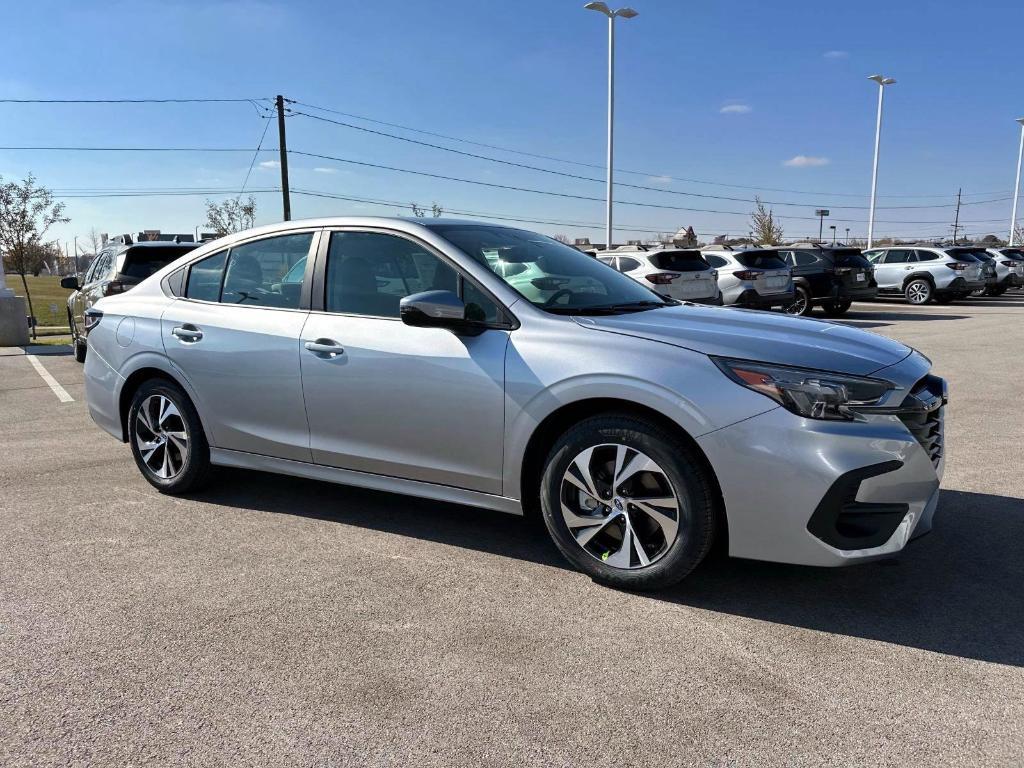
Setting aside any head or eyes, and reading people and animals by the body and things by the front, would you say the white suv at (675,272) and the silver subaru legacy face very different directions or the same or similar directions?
very different directions

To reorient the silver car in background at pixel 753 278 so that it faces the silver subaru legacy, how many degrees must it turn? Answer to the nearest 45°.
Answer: approximately 135° to its left

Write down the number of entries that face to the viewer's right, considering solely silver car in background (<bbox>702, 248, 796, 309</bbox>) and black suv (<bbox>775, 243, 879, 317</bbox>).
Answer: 0

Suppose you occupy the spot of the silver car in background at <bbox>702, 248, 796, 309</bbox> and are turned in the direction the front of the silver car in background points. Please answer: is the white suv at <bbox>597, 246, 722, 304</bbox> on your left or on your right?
on your left

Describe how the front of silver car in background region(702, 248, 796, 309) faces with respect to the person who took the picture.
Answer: facing away from the viewer and to the left of the viewer

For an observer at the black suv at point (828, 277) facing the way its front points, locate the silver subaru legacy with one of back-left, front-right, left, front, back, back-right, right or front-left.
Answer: back-left

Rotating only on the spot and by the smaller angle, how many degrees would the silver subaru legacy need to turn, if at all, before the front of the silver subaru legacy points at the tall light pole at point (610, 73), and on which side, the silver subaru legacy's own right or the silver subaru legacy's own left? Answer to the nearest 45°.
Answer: approximately 135° to the silver subaru legacy's own left

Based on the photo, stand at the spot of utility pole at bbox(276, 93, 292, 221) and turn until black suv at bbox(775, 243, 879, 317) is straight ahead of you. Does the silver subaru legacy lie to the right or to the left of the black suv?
right

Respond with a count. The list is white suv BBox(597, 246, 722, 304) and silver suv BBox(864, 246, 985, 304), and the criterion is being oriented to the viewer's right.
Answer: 0

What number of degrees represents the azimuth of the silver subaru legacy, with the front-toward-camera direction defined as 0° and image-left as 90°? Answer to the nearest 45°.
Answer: approximately 315°

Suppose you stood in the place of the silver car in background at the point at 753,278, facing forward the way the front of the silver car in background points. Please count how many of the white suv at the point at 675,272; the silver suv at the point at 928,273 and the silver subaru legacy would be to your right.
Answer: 1

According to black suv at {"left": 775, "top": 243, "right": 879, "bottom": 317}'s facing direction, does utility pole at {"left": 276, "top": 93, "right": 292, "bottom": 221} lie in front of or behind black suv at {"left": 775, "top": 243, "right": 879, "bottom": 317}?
in front

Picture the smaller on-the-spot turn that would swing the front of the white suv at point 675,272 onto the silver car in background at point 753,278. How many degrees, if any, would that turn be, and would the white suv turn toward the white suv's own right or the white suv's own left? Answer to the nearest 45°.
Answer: approximately 90° to the white suv's own right

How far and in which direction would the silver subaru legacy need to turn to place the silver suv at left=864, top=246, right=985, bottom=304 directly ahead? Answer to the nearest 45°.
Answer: approximately 90° to its left
